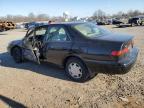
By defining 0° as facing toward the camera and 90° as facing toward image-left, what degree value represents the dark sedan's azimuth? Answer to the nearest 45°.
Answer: approximately 135°
